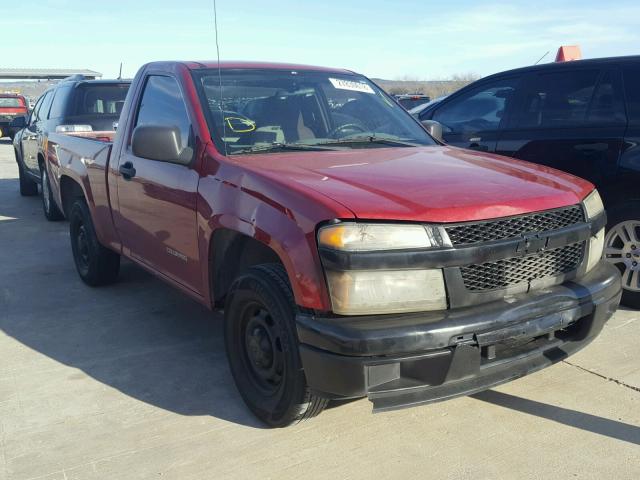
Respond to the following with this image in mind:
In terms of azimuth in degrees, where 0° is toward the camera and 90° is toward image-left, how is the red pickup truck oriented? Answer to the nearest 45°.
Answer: approximately 315°

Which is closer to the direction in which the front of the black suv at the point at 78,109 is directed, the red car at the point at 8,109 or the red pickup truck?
the red car

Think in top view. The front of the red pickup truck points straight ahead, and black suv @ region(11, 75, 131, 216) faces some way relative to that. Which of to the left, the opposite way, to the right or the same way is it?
the opposite way

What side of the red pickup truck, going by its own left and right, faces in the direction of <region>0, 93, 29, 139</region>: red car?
back

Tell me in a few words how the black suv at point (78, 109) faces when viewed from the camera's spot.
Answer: facing away from the viewer and to the left of the viewer
